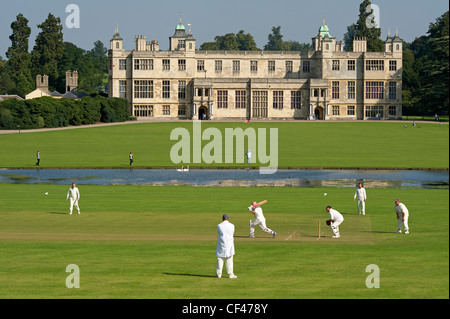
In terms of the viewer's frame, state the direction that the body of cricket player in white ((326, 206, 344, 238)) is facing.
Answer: to the viewer's left

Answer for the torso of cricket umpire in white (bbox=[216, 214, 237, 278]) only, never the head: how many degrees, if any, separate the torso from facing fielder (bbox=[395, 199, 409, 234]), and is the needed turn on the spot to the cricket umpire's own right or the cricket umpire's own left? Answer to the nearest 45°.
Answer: approximately 45° to the cricket umpire's own right

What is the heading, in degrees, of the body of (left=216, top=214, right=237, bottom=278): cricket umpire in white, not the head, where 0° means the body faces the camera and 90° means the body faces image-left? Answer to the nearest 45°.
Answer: approximately 180°

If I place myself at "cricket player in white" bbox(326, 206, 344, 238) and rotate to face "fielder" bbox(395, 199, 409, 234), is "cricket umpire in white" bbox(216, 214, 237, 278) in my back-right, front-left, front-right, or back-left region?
back-right

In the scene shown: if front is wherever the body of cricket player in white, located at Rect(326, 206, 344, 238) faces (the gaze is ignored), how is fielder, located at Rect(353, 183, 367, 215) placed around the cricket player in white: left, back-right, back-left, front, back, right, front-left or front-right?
right

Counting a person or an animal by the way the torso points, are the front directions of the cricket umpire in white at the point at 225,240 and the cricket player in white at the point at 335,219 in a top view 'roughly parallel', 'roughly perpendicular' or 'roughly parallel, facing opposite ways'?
roughly perpendicular

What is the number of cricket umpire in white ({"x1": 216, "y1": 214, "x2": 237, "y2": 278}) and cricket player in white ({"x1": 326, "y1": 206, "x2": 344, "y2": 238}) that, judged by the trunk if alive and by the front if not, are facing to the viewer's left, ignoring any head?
1

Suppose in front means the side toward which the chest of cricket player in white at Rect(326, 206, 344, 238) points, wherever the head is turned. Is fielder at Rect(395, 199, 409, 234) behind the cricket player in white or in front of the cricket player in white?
behind

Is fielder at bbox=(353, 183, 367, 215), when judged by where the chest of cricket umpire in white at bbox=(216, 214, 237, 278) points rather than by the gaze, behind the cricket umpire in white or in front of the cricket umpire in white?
in front

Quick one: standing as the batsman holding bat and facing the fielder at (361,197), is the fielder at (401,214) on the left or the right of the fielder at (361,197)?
right

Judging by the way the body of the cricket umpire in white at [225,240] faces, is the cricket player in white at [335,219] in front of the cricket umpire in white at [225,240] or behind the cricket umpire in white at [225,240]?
in front

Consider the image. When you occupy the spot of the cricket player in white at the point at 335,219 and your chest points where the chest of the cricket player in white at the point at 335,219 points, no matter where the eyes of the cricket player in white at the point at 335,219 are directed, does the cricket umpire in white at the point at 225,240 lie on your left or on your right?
on your left
